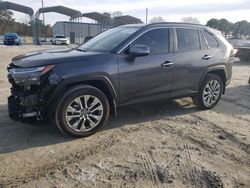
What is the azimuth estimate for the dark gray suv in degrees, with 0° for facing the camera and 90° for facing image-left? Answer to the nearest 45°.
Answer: approximately 45°

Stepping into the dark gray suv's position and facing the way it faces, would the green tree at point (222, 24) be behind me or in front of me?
behind
